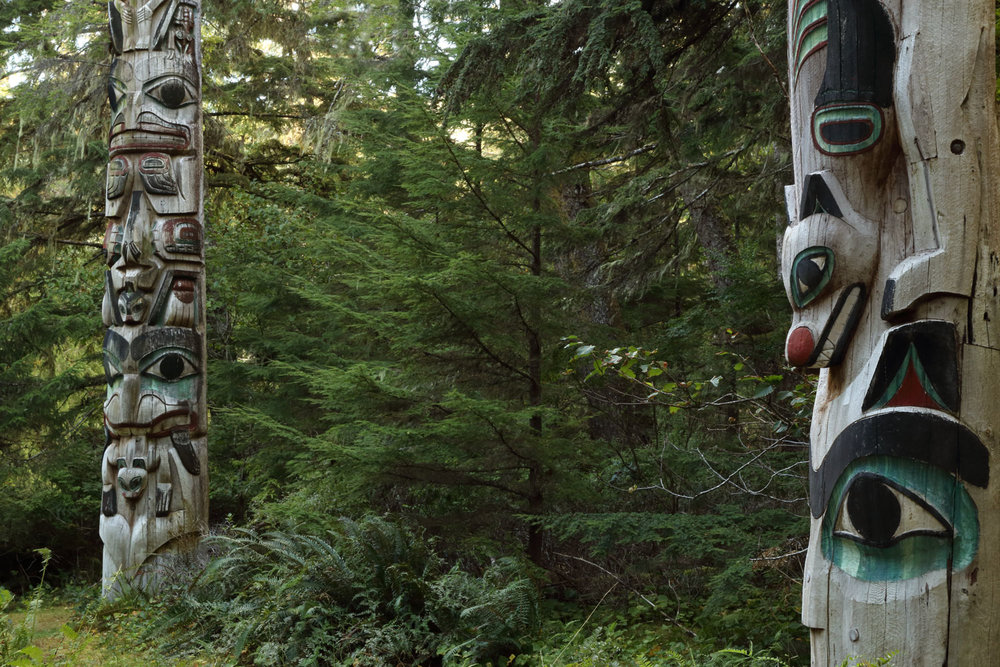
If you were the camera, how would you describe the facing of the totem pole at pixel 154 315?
facing the viewer and to the left of the viewer

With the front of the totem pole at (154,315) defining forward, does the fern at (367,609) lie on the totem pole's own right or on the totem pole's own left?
on the totem pole's own left

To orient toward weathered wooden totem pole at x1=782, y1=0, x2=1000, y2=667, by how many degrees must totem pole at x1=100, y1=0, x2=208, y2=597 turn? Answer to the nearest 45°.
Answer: approximately 45° to its left
